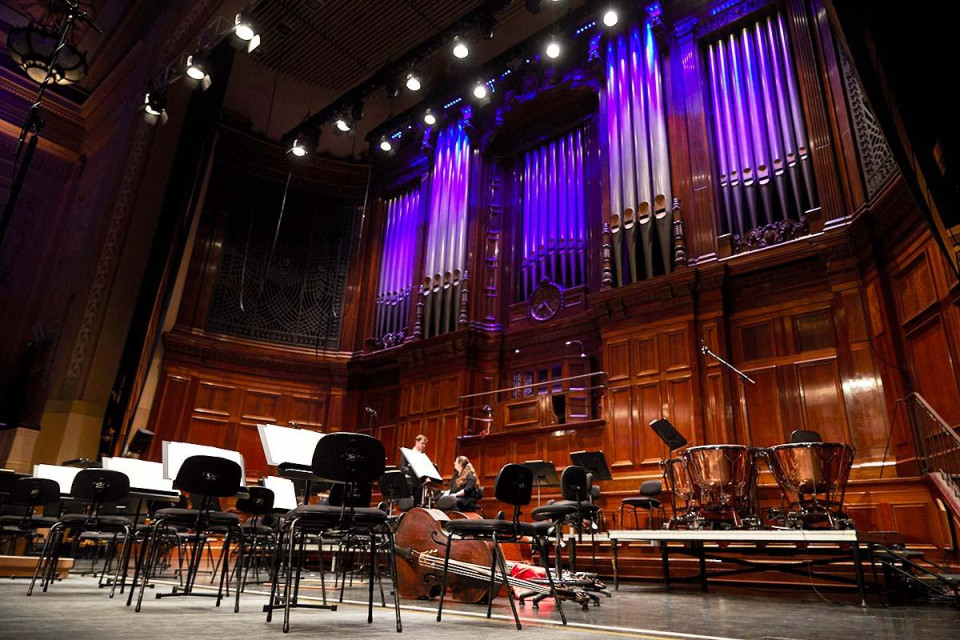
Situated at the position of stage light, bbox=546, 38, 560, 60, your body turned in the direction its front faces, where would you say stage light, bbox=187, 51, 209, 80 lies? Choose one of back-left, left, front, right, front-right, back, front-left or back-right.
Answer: right

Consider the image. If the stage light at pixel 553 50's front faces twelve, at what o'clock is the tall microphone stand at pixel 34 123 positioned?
The tall microphone stand is roughly at 2 o'clock from the stage light.

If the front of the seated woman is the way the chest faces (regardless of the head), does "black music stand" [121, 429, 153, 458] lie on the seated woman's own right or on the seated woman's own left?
on the seated woman's own right

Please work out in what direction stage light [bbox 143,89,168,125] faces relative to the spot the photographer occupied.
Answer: facing the viewer and to the right of the viewer

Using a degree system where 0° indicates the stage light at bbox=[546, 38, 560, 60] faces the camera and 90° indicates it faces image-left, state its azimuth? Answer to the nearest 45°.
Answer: approximately 0°

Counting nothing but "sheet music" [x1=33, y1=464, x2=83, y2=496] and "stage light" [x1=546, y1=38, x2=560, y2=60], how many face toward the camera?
2

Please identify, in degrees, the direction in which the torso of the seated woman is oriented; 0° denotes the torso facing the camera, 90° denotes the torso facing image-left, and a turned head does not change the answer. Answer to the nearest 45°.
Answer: approximately 45°
